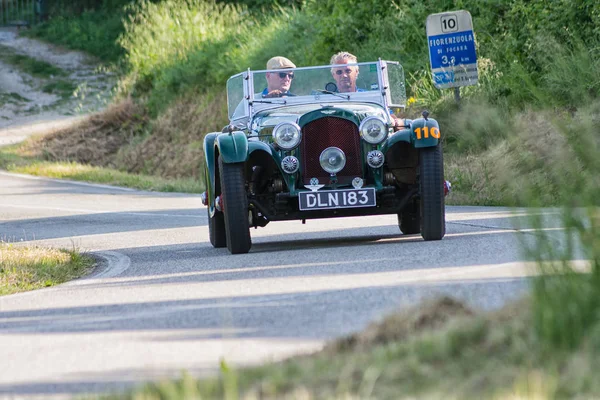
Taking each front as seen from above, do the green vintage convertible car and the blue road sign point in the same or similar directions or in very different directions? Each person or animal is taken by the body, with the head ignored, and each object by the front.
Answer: same or similar directions

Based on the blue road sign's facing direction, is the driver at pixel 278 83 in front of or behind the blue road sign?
in front

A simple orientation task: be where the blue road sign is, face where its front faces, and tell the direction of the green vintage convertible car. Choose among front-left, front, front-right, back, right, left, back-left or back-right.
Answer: front

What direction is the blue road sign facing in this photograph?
toward the camera

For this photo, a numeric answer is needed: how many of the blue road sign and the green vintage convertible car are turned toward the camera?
2

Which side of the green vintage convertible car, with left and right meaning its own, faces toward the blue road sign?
back

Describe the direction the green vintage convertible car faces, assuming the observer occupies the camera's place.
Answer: facing the viewer
